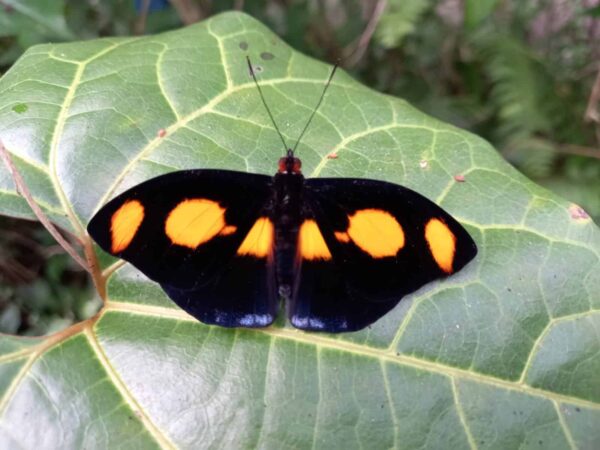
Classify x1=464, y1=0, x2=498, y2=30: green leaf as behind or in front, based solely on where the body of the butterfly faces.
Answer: in front

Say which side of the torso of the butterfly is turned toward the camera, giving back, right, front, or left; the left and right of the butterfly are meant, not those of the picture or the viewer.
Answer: back
